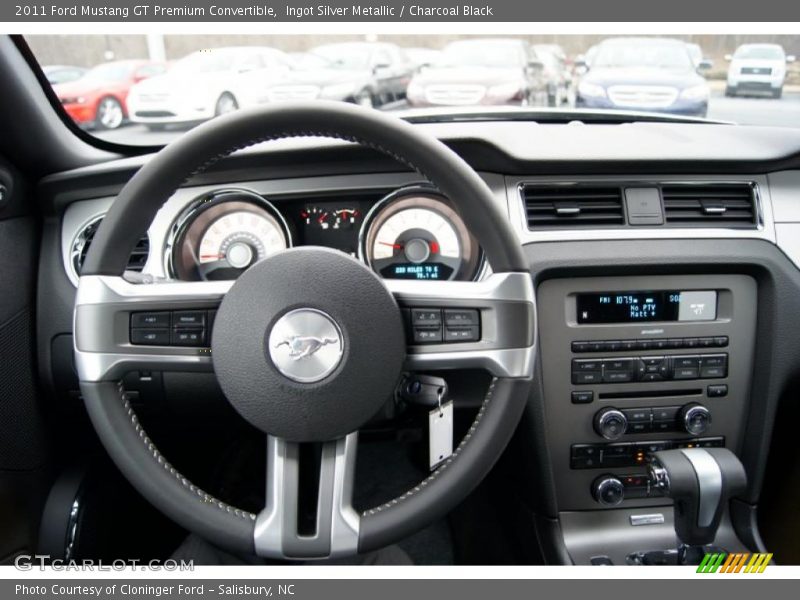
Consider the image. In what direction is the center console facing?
toward the camera

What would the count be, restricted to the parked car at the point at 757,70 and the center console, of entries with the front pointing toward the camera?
2

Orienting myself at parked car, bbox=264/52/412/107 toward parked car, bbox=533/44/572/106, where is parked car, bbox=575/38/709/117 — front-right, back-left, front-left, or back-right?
front-right

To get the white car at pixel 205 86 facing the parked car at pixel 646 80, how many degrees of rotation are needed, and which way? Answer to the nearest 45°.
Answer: approximately 135° to its left

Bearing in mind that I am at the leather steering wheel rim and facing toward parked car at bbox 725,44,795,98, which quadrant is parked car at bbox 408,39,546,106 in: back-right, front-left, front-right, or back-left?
front-left

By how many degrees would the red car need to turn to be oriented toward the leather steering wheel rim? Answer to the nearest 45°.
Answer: approximately 45° to its left

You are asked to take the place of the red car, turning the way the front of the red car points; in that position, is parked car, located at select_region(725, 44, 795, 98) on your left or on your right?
on your left

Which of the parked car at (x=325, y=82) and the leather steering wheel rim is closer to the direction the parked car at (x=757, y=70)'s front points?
the leather steering wheel rim

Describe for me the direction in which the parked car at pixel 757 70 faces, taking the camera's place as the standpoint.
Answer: facing the viewer

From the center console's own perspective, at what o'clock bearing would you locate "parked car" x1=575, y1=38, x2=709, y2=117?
The parked car is roughly at 6 o'clock from the center console.

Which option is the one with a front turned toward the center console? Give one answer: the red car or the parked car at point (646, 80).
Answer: the parked car

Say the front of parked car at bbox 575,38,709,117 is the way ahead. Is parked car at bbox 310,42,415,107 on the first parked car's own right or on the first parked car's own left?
on the first parked car's own right
